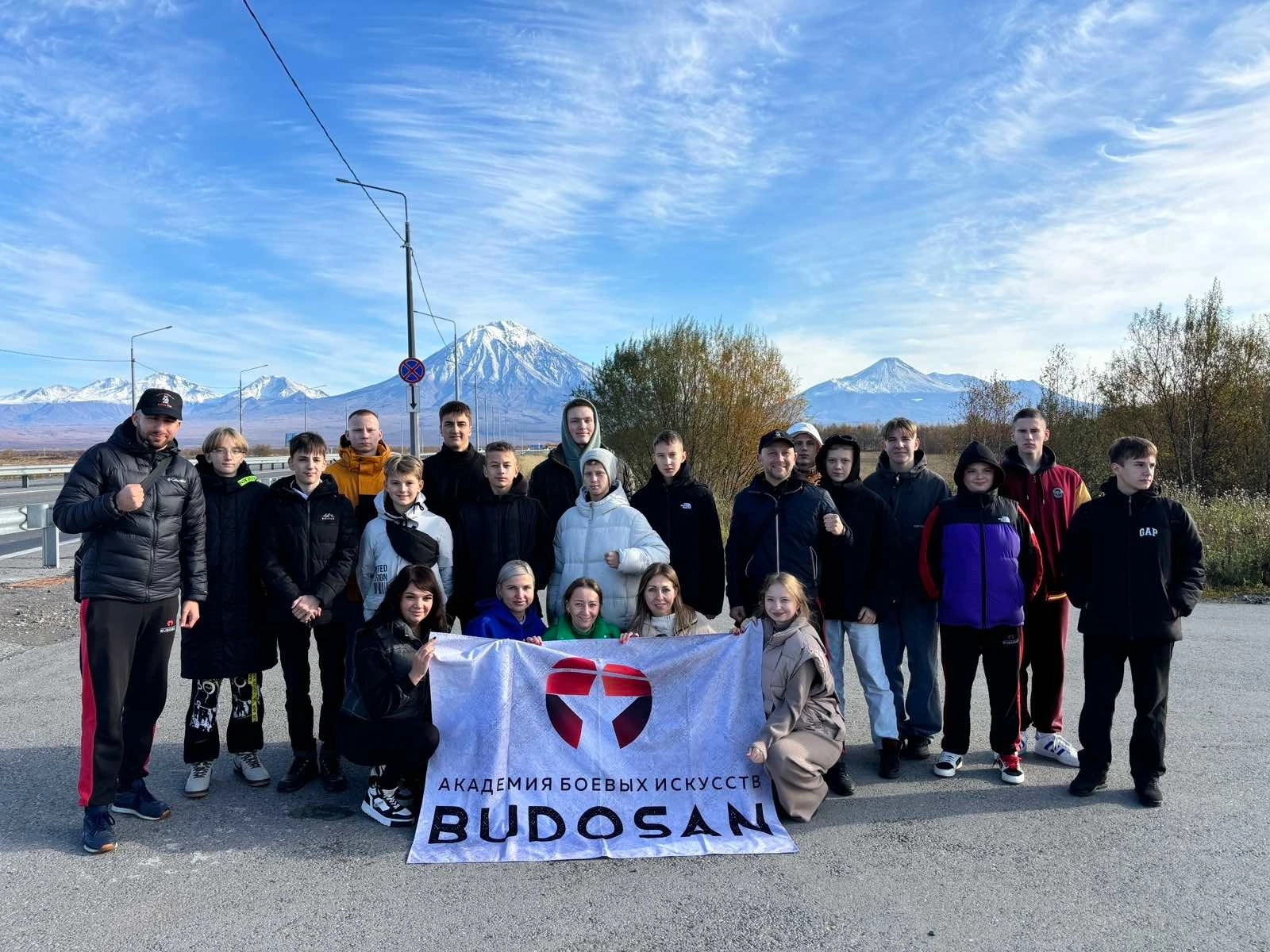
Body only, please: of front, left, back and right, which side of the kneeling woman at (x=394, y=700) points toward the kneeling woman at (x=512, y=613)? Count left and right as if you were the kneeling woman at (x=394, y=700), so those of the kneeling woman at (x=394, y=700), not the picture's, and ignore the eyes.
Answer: left

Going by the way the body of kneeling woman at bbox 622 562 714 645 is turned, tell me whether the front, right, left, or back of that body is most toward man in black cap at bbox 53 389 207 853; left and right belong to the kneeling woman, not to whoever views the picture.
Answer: right

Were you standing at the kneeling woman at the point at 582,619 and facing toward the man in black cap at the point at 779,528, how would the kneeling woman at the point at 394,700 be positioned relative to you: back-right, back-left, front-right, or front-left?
back-right

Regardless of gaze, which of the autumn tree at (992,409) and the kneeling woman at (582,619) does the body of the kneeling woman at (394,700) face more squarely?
the kneeling woman

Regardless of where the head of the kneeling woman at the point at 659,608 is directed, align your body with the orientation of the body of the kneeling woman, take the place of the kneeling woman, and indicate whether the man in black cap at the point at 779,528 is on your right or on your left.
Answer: on your left

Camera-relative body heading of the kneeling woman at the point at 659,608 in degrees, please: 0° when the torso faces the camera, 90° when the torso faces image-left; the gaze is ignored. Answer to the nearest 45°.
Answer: approximately 0°
